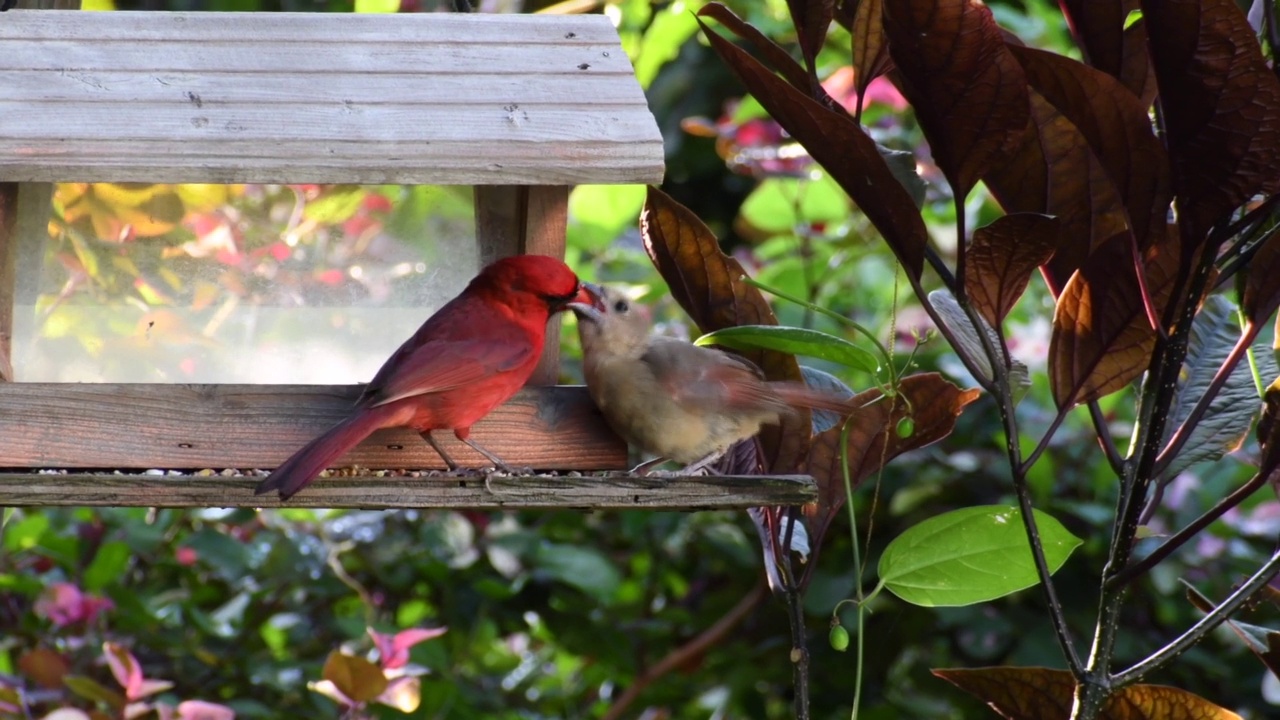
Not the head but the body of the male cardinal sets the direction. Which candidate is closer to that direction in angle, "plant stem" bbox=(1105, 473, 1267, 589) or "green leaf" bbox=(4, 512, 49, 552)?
the plant stem

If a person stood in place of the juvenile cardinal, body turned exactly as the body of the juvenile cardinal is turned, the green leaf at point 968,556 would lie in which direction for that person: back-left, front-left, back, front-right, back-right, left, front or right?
back-left

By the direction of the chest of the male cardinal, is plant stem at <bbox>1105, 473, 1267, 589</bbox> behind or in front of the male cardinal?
in front

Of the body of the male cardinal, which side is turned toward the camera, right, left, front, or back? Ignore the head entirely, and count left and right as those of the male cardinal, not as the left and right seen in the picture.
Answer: right

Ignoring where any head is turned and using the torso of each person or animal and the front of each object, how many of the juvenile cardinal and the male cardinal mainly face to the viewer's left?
1

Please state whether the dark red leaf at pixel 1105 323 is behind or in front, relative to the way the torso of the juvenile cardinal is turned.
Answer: behind

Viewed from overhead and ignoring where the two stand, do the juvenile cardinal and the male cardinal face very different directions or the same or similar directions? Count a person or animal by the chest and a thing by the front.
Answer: very different directions

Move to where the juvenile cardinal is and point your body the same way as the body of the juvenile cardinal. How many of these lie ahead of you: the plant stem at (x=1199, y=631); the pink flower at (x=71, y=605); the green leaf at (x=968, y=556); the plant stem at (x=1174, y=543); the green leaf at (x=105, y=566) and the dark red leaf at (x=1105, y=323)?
2

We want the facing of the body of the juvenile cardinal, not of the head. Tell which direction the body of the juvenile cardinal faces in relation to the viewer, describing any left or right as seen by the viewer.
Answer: facing to the left of the viewer
